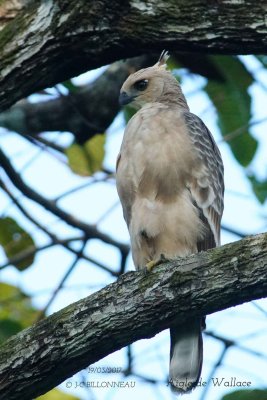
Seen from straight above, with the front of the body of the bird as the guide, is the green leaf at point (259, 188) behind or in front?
behind

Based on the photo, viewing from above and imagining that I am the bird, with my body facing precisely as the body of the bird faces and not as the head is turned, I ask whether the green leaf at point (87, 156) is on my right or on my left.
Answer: on my right

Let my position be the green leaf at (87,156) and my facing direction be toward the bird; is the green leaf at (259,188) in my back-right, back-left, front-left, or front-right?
front-left

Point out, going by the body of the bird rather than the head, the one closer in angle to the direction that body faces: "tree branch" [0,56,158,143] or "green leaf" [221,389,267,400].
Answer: the tree branch
